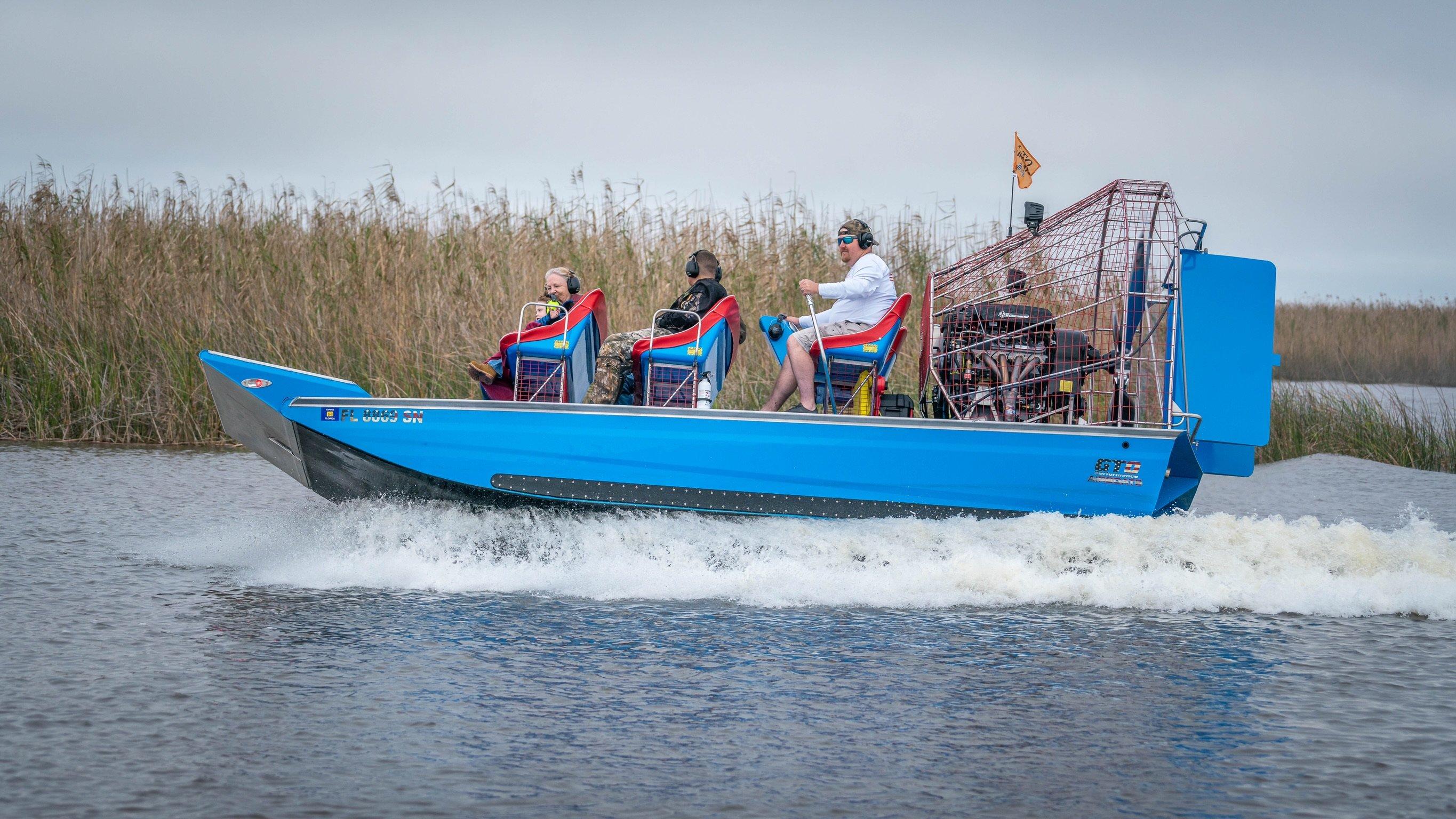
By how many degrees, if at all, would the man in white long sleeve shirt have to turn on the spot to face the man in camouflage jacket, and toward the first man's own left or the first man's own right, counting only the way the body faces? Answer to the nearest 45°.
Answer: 0° — they already face them

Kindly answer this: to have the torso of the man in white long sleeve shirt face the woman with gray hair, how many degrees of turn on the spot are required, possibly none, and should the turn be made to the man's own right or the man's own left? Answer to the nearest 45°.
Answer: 0° — they already face them

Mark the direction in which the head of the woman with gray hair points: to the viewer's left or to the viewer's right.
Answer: to the viewer's left

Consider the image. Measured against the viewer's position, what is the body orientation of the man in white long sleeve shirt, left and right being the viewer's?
facing to the left of the viewer

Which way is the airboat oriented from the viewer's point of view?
to the viewer's left
